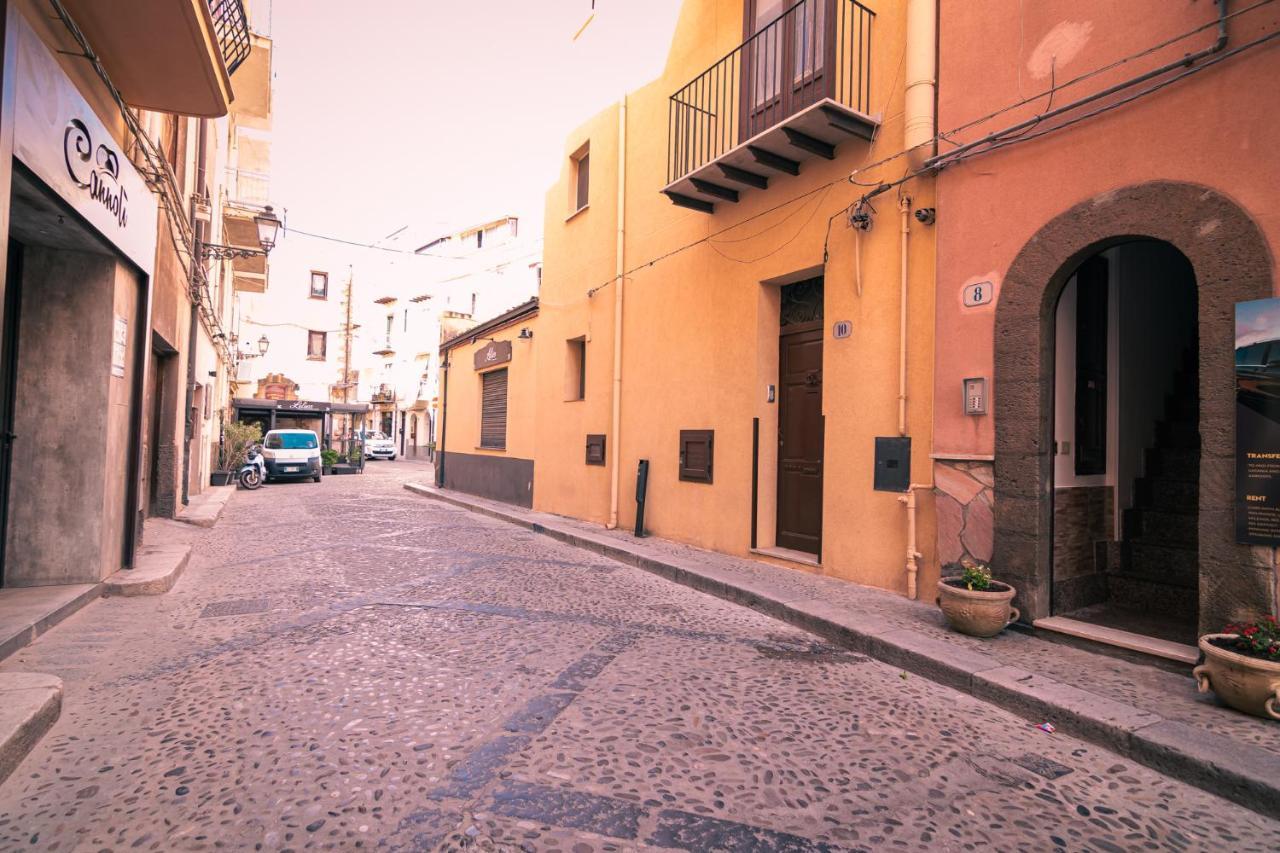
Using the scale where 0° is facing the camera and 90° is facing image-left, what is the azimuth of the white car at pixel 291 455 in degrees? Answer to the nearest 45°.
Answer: approximately 0°

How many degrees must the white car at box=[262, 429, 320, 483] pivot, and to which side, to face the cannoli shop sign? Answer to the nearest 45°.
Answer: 0° — it already faces it

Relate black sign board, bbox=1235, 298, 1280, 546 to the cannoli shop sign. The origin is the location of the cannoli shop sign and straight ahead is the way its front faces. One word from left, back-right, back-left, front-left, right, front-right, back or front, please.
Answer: front

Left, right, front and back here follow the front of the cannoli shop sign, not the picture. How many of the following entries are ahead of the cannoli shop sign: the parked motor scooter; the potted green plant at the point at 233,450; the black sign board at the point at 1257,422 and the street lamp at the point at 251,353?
1

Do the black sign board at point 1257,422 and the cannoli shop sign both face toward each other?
yes

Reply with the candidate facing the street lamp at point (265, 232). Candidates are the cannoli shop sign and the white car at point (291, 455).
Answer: the white car

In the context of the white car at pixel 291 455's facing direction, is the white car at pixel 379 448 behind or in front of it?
behind

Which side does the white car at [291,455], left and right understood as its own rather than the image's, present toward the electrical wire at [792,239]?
front

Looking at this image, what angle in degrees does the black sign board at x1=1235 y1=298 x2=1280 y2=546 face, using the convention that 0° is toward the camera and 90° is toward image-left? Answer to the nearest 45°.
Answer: approximately 45°

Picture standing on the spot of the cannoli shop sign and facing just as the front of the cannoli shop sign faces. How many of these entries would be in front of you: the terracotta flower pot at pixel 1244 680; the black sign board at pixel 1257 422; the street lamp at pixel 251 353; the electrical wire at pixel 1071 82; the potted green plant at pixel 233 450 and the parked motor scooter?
3

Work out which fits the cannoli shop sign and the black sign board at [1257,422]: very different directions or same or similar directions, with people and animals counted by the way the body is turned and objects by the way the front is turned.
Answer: very different directions

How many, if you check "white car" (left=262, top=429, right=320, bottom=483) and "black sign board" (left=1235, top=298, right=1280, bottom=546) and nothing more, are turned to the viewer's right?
0

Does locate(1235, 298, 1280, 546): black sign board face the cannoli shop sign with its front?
yes

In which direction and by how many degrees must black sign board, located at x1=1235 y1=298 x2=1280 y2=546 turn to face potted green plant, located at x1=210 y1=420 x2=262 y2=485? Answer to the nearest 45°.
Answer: approximately 45° to its right

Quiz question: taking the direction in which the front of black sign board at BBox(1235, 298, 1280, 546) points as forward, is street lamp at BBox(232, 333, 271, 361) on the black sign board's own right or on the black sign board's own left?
on the black sign board's own right

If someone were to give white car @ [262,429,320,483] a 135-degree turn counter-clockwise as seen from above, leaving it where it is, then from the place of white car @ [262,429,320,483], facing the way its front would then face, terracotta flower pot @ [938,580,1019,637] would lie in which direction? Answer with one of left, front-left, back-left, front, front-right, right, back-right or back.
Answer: back-right

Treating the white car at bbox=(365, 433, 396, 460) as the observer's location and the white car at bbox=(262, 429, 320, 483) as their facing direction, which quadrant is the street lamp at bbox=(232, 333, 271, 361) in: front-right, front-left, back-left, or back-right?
front-right

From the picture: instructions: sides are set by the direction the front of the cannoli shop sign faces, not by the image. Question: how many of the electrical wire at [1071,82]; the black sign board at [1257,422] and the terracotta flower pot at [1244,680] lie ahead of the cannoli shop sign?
3

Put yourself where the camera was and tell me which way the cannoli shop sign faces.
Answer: facing the viewer and to the right of the viewer
